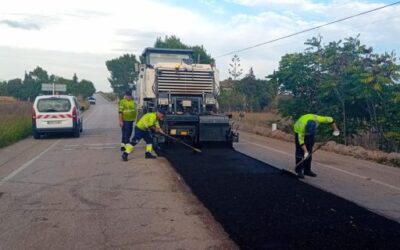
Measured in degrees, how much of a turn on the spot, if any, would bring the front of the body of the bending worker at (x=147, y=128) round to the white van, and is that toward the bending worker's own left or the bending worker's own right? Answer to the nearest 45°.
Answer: approximately 135° to the bending worker's own left

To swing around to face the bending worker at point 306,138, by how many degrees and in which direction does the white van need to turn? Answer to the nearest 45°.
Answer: approximately 135° to its right

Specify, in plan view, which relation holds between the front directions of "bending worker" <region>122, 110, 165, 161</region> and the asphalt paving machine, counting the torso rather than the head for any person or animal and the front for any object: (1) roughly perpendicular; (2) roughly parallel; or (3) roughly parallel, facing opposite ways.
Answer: roughly perpendicular

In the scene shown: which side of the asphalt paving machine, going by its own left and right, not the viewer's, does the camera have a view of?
back

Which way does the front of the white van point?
away from the camera

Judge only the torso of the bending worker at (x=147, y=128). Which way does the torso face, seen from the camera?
to the viewer's right

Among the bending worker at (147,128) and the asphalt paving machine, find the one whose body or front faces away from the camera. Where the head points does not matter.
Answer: the asphalt paving machine

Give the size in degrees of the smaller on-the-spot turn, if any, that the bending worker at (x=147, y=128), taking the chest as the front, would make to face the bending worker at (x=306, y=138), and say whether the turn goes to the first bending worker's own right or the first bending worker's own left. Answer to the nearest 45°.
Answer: approximately 45° to the first bending worker's own right

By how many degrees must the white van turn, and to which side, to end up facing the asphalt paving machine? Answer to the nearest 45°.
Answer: approximately 135° to its right

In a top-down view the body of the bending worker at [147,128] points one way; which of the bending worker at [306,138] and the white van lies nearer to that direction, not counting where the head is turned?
the bending worker

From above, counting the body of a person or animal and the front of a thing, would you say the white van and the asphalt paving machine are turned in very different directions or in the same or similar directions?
same or similar directions

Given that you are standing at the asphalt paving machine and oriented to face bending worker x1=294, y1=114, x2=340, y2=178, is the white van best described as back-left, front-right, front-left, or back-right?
back-right
